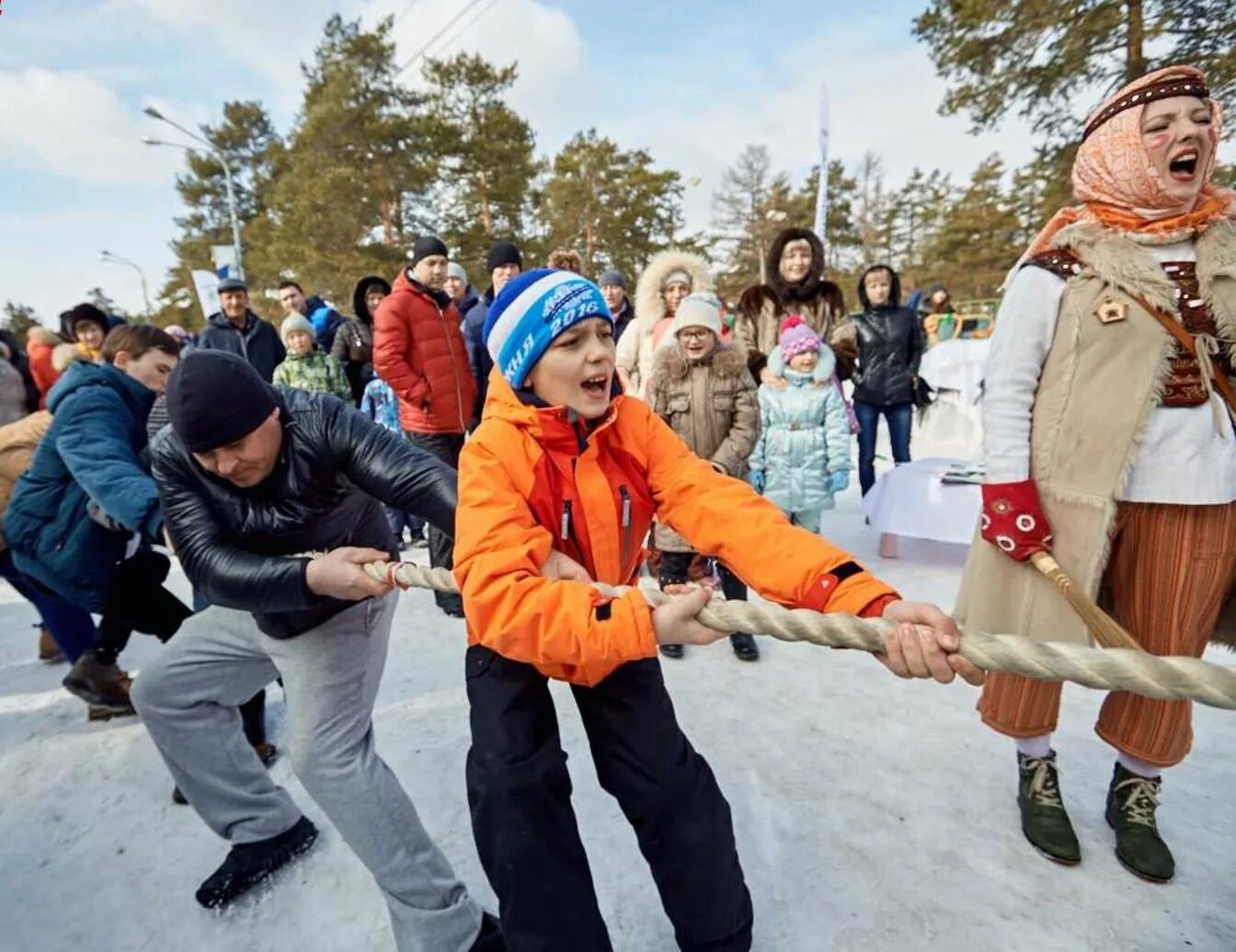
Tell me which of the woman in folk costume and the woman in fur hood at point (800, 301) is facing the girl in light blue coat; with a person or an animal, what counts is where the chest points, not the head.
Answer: the woman in fur hood

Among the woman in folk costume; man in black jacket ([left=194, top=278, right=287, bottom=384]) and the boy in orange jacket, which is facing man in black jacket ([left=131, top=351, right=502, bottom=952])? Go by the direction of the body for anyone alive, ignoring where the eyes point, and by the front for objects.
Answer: man in black jacket ([left=194, top=278, right=287, bottom=384])

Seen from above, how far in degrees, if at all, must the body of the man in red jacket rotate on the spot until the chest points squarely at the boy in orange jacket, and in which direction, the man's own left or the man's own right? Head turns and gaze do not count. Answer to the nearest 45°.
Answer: approximately 45° to the man's own right

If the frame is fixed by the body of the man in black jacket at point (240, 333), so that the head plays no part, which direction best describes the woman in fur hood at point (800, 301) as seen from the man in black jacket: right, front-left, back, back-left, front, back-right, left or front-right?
front-left

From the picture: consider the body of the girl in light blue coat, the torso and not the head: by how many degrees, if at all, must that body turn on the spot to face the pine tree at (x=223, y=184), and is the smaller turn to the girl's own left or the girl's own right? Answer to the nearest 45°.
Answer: approximately 135° to the girl's own right

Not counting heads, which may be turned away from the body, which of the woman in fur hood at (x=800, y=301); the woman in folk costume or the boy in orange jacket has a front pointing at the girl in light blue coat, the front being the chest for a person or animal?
the woman in fur hood

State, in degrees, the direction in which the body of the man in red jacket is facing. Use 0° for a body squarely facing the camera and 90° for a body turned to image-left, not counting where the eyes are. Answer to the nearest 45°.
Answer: approximately 315°

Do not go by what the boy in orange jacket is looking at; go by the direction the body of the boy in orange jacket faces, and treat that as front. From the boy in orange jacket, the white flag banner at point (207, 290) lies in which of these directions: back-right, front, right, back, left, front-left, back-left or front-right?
back

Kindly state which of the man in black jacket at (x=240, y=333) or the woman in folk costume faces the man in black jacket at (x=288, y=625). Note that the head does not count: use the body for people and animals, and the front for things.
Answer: the man in black jacket at (x=240, y=333)

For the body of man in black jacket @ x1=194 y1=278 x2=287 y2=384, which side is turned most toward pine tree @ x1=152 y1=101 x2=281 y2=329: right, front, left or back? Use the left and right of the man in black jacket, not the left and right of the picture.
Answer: back
